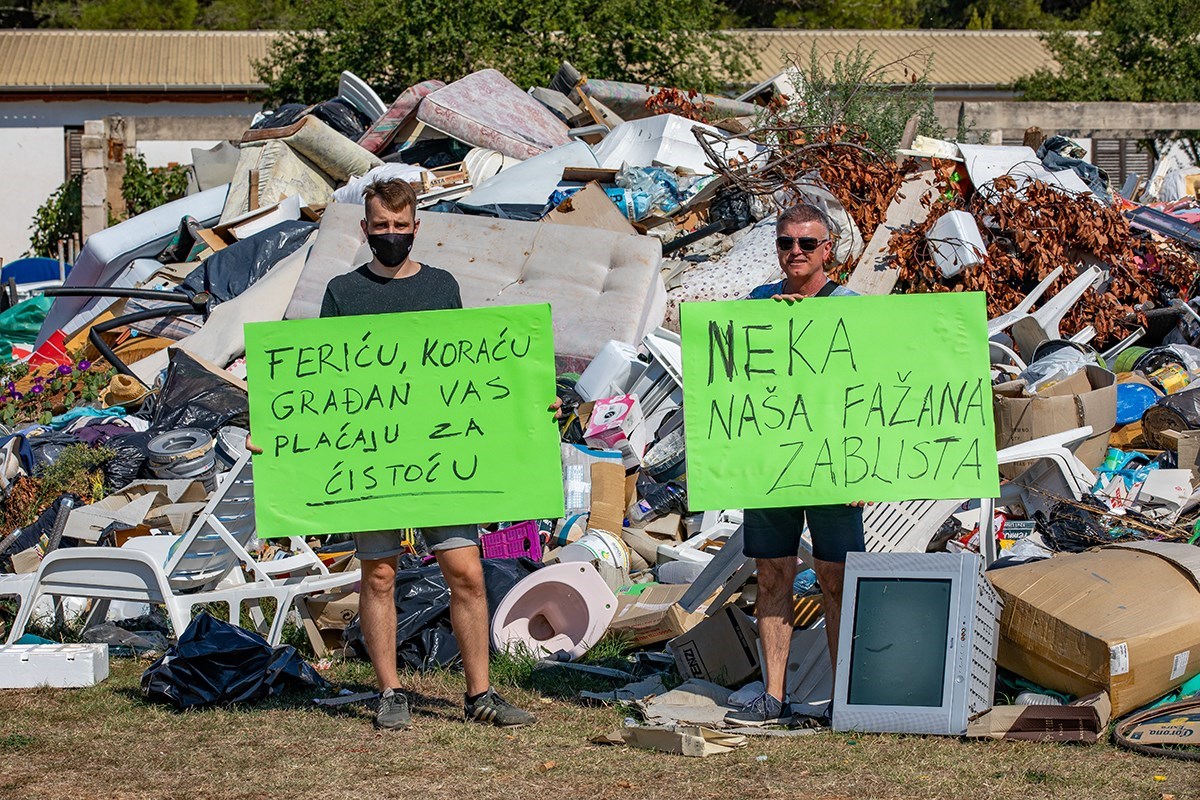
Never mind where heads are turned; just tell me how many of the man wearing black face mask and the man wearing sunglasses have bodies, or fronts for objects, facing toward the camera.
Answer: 2

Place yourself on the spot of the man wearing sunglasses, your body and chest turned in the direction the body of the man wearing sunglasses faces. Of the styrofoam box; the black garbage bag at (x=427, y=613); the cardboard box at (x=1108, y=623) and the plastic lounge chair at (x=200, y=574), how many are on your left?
1

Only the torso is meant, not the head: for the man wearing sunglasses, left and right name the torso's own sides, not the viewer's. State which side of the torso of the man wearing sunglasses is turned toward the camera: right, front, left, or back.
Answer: front

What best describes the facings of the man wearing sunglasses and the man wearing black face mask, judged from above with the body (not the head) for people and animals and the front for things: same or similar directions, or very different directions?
same or similar directions

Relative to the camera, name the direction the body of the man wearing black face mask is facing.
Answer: toward the camera

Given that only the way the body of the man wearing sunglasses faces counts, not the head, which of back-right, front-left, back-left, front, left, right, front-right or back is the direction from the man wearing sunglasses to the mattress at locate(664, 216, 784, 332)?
back

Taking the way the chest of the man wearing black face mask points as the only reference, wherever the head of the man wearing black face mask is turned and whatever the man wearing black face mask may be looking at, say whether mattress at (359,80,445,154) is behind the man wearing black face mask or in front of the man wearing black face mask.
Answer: behind

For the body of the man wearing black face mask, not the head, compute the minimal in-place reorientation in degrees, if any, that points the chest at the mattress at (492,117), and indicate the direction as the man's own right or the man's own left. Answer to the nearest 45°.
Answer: approximately 180°

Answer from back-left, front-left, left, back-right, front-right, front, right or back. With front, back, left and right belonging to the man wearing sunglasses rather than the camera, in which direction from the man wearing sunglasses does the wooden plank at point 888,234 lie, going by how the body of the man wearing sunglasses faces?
back

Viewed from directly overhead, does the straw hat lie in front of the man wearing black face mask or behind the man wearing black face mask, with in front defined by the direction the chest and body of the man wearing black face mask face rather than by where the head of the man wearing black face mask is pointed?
behind

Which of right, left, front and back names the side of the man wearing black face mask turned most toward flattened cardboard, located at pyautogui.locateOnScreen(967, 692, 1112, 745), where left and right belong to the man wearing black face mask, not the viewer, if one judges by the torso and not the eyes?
left

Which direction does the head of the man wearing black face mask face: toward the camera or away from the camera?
toward the camera

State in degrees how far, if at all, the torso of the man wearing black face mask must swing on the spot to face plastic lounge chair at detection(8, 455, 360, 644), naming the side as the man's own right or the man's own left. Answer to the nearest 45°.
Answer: approximately 135° to the man's own right
